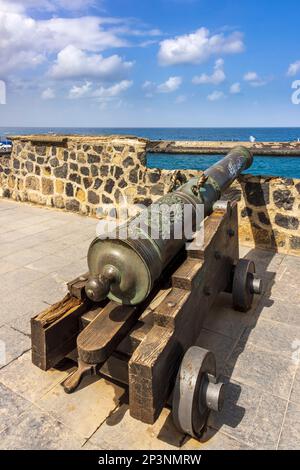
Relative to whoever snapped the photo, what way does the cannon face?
facing away from the viewer and to the right of the viewer
